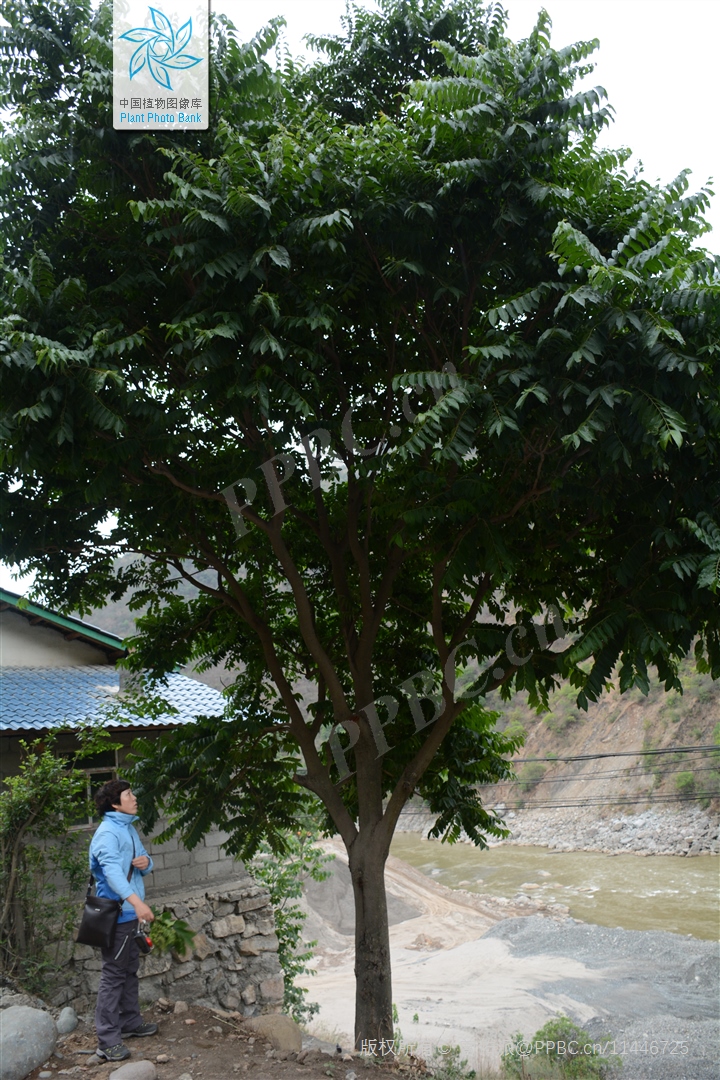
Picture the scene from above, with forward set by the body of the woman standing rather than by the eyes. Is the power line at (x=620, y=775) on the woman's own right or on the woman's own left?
on the woman's own left

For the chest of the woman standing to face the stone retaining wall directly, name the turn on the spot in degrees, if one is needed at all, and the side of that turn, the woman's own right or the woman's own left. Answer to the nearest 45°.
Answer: approximately 90° to the woman's own left

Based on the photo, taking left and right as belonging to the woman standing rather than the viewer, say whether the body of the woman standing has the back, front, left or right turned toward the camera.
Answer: right

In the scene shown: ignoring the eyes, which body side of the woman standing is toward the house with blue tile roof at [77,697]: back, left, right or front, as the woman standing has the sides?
left

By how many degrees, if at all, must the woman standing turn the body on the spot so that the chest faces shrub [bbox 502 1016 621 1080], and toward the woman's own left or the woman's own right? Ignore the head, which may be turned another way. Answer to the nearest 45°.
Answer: approximately 45° to the woman's own left

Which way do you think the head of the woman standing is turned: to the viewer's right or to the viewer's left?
to the viewer's right

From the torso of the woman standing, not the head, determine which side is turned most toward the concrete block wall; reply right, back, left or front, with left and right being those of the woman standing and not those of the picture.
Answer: left
